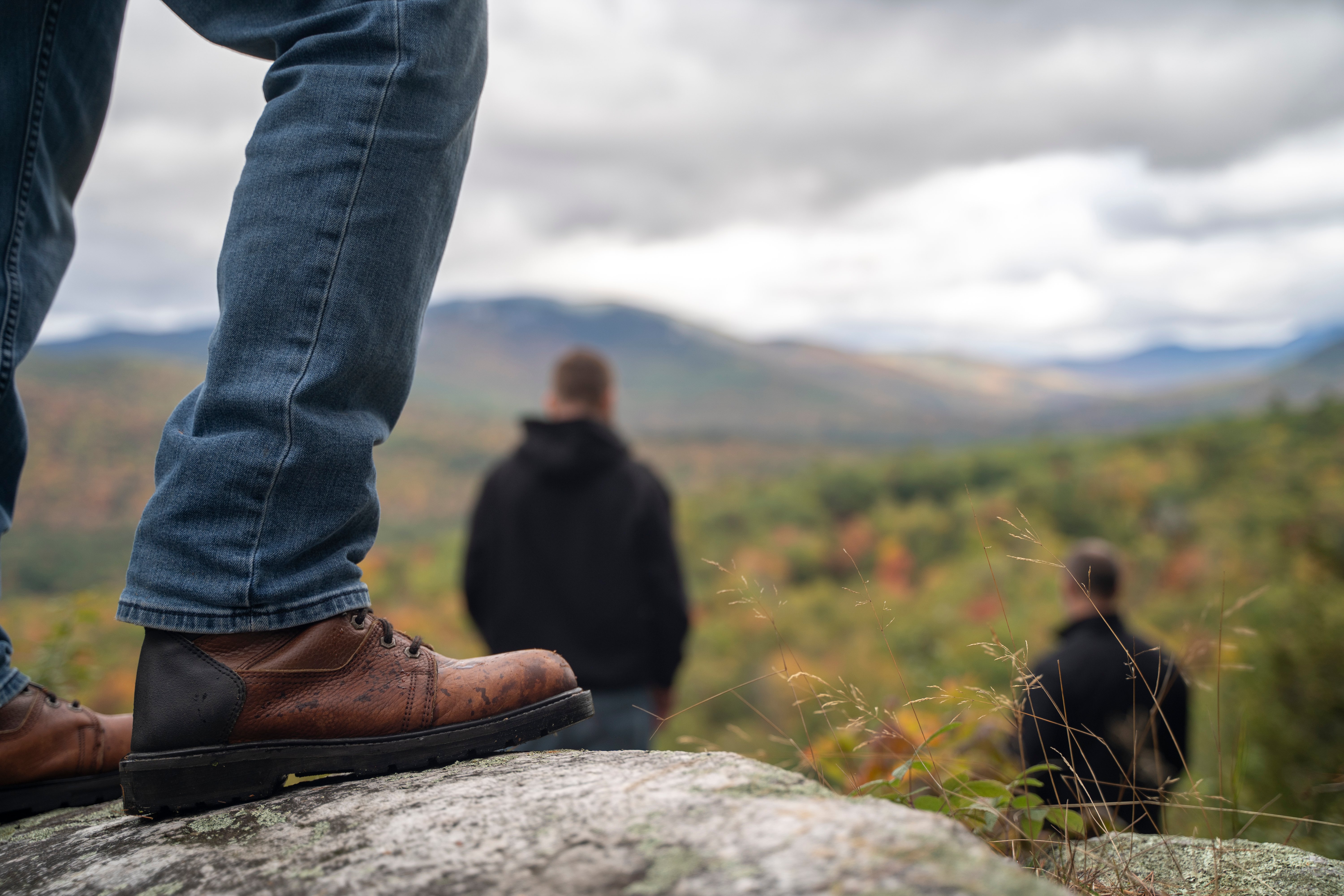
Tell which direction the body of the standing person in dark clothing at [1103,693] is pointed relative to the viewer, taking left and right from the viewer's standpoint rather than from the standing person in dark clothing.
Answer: facing away from the viewer

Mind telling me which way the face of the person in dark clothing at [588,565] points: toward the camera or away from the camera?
away from the camera

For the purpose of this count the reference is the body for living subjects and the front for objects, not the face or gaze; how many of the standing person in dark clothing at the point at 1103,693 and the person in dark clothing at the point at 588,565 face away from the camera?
2

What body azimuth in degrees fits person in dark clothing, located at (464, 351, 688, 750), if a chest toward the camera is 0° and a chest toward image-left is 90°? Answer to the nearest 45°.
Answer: approximately 180°

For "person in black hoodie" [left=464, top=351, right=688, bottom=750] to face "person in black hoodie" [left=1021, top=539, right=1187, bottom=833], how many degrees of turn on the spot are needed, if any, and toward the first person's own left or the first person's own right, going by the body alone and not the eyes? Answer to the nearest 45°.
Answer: approximately 90° to the first person's own right

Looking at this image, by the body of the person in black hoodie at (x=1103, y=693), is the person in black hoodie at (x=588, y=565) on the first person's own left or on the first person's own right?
on the first person's own left
